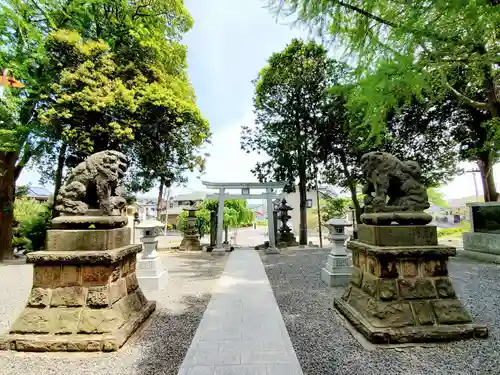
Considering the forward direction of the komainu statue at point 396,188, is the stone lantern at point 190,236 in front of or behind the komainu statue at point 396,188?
in front

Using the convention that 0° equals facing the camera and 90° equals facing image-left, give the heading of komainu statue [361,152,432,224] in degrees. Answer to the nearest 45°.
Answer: approximately 90°

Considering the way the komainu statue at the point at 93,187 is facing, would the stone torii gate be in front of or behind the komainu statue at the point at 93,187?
in front

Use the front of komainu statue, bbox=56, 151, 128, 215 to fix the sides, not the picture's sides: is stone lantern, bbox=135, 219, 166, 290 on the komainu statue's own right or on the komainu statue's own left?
on the komainu statue's own left

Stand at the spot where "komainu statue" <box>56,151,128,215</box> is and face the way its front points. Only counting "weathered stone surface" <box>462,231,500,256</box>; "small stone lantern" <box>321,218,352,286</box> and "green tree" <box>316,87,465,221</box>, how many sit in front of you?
3

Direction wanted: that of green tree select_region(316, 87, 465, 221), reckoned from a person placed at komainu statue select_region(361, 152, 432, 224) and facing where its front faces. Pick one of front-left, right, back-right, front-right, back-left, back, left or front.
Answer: right

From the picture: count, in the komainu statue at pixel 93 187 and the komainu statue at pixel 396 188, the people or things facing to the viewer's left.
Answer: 1

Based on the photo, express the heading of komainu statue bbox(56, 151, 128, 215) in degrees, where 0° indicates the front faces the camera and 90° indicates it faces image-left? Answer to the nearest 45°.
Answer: approximately 270°

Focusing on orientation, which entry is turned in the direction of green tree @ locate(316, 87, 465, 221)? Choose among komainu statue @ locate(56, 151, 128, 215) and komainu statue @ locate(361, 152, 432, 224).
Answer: komainu statue @ locate(56, 151, 128, 215)

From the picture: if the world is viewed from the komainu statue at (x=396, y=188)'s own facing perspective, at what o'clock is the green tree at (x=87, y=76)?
The green tree is roughly at 12 o'clock from the komainu statue.
